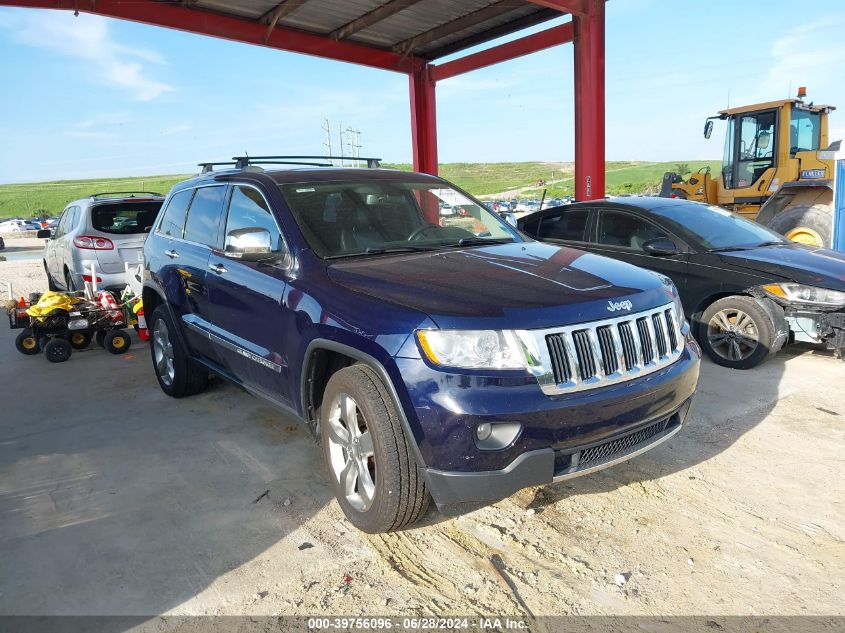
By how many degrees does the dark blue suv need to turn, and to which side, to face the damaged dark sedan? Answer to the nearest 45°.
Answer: approximately 90° to its left

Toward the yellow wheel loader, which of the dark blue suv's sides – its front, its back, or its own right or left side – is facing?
left

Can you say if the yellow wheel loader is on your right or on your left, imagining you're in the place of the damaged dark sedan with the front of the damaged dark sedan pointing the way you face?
on your left

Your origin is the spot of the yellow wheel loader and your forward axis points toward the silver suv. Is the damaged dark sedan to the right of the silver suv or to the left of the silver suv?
left

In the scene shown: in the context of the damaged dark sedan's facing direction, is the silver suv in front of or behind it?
behind

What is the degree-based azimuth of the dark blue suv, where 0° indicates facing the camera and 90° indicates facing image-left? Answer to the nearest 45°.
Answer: approximately 315°

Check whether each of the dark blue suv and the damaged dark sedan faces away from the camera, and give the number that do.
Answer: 0

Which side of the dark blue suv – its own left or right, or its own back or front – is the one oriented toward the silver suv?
back

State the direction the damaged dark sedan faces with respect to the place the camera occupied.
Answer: facing the viewer and to the right of the viewer

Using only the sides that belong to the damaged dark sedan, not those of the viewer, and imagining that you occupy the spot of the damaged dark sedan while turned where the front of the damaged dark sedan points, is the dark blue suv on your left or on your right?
on your right
